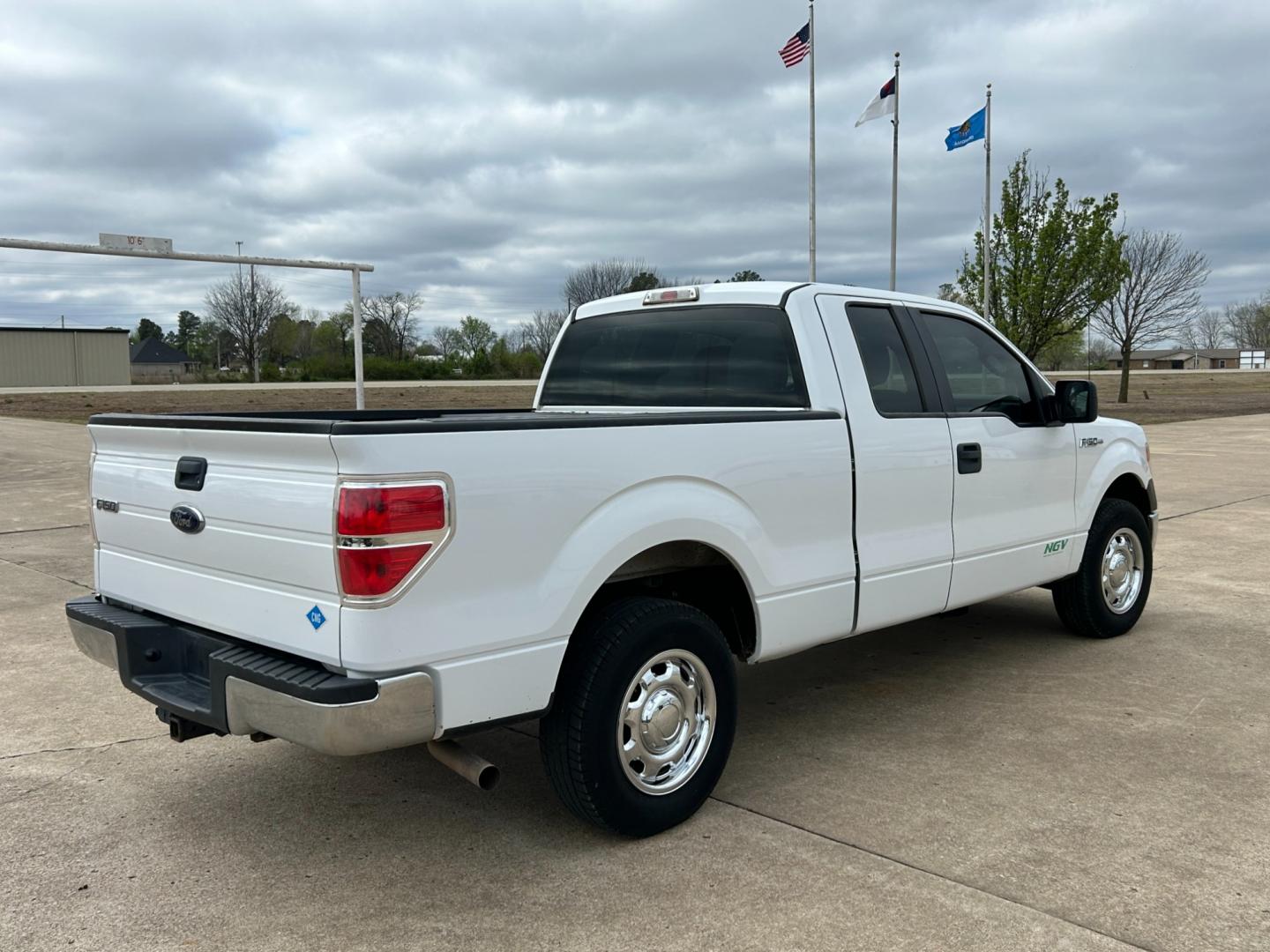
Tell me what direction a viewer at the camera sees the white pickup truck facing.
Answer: facing away from the viewer and to the right of the viewer

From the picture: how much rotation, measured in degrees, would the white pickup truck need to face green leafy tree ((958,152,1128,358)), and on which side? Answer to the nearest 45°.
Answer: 0° — it already faces it

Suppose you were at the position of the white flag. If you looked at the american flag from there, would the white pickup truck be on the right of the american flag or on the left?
left

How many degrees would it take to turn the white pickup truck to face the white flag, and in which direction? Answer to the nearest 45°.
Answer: approximately 45° to its left

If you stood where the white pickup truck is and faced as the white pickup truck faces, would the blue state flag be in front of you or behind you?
in front

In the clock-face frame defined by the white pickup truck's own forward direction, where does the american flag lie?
The american flag is roughly at 11 o'clock from the white pickup truck.
